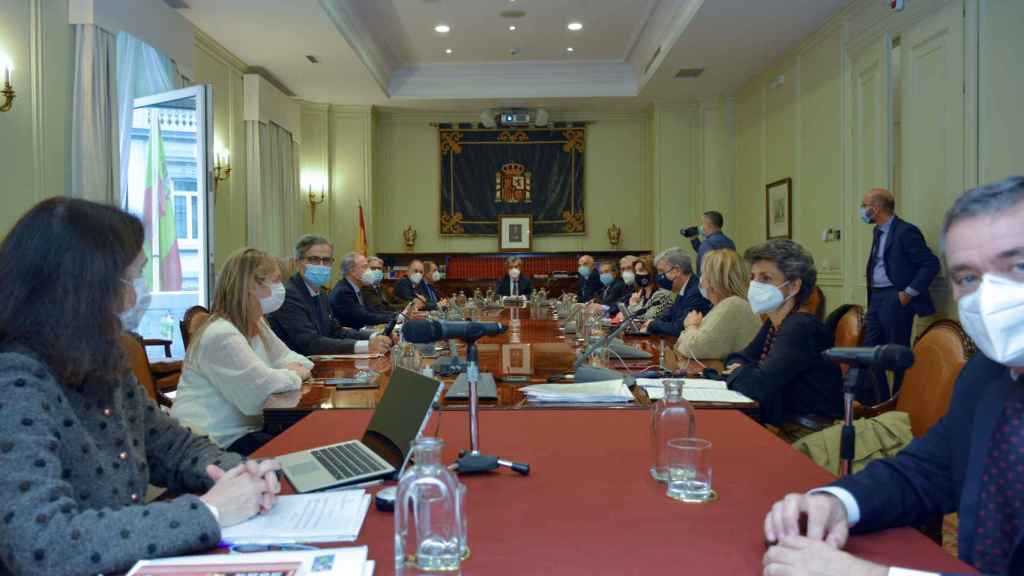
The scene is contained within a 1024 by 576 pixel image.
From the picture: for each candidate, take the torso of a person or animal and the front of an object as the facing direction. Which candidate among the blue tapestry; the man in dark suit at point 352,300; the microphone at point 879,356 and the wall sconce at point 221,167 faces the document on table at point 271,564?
the blue tapestry

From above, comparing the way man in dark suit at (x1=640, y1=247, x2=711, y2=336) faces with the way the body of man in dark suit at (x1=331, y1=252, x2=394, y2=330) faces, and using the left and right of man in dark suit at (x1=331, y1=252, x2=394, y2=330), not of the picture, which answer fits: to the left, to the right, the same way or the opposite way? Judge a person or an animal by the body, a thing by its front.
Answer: the opposite way

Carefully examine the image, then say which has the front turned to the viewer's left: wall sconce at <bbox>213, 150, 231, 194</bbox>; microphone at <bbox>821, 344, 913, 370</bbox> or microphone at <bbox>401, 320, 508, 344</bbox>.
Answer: microphone at <bbox>401, 320, 508, 344</bbox>

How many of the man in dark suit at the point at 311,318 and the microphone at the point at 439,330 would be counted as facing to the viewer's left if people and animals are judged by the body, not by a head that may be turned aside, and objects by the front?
1

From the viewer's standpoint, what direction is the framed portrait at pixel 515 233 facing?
toward the camera

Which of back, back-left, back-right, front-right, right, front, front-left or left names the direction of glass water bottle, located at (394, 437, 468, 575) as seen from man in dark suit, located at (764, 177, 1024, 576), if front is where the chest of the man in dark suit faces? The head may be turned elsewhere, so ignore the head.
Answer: front

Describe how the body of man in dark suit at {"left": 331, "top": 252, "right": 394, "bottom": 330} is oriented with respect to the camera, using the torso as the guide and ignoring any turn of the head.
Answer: to the viewer's right

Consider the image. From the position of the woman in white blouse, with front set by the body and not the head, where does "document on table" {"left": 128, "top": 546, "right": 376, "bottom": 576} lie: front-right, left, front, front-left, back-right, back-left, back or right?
right

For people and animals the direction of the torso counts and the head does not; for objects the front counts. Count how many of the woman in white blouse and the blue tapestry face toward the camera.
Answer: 1

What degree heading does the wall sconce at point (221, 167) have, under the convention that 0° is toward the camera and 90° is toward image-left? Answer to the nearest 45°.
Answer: approximately 270°

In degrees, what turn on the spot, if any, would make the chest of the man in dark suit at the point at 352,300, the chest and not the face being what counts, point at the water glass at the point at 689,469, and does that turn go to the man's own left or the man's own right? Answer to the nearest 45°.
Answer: approximately 90° to the man's own right

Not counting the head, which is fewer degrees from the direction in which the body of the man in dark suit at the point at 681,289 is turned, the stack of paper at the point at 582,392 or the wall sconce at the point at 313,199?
the wall sconce

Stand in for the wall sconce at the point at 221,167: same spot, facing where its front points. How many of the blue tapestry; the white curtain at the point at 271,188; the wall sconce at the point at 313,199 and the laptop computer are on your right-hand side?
1

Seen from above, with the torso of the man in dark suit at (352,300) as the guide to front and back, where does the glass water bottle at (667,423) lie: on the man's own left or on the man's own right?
on the man's own right

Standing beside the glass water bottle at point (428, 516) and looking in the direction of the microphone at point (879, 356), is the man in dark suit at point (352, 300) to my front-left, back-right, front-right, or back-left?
front-left

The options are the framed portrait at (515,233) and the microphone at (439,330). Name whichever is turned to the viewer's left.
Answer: the microphone
